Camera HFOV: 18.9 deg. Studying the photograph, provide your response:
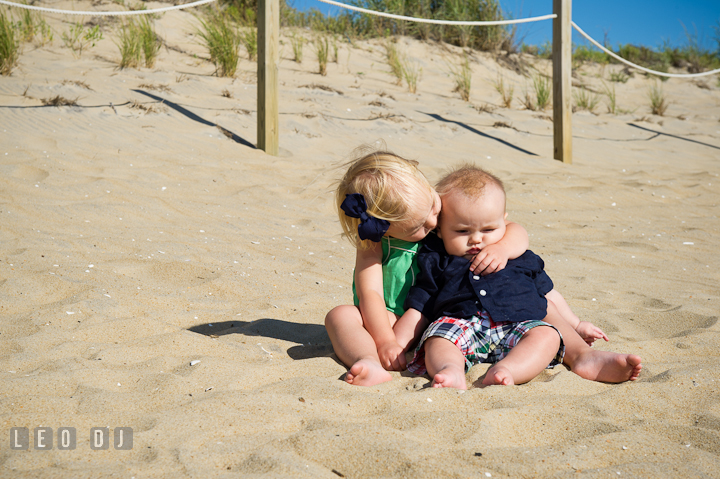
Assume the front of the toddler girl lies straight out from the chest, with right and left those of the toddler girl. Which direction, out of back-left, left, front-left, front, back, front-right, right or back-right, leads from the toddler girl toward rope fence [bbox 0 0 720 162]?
back-left

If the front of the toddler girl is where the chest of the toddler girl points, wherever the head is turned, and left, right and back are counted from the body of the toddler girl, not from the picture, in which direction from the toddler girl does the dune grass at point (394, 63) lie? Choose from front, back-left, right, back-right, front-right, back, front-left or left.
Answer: back-left

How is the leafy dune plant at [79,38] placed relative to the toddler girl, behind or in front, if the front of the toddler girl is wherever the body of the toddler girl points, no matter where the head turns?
behind

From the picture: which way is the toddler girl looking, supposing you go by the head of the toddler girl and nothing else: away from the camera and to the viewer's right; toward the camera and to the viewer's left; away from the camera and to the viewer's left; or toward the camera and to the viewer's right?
toward the camera and to the viewer's right

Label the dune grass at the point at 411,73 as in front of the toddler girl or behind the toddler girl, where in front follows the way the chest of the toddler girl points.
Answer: behind

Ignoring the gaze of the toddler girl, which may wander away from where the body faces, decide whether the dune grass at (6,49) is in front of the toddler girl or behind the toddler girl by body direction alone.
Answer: behind

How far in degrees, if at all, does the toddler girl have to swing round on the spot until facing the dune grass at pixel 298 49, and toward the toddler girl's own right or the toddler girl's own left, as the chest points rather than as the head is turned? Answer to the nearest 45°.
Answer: approximately 135° to the toddler girl's own left

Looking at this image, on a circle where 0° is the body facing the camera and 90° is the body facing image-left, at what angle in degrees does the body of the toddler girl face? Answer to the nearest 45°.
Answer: approximately 315°

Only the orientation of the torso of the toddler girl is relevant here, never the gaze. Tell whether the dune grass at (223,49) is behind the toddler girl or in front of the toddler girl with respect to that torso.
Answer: behind
